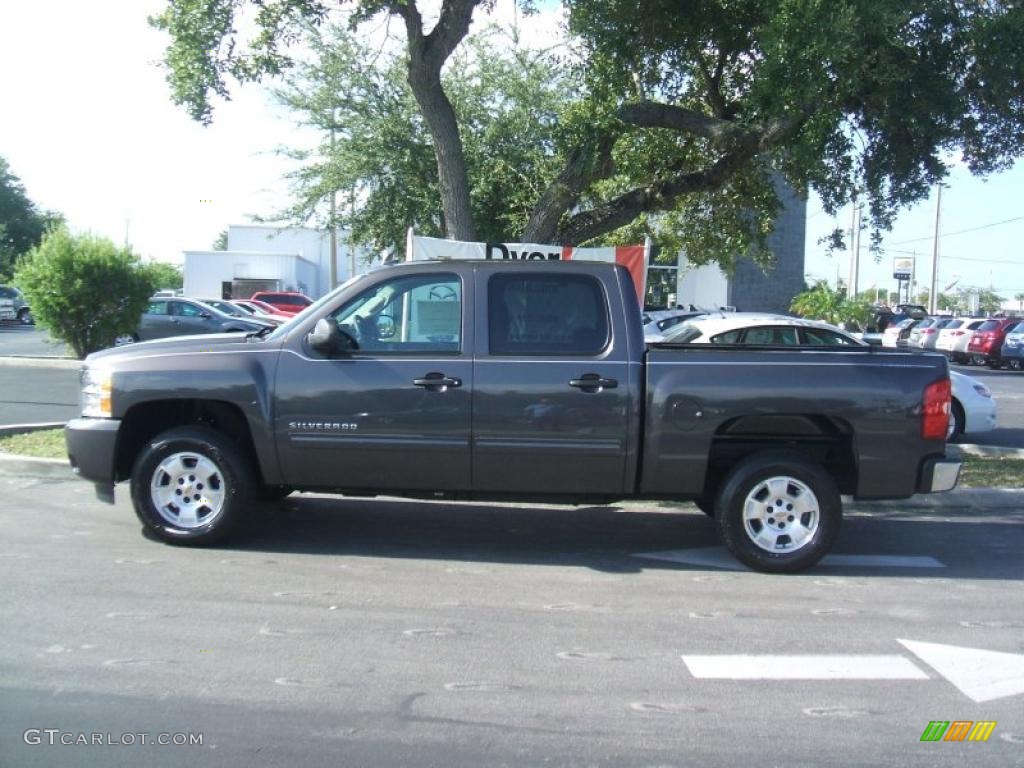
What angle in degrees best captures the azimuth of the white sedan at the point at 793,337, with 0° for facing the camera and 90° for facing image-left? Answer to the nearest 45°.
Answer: approximately 225°

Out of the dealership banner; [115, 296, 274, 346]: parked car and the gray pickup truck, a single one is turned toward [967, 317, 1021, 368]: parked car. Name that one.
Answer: [115, 296, 274, 346]: parked car

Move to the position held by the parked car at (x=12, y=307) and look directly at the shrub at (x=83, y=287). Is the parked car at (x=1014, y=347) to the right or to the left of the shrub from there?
left

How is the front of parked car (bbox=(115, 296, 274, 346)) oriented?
to the viewer's right

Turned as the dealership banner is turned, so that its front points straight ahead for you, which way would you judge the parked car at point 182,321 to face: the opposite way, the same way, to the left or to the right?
to the left

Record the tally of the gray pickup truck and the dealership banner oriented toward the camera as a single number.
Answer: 1

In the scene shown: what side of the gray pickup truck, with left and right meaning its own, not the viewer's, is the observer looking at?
left

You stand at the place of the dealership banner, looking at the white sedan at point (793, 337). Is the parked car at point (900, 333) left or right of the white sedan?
left
